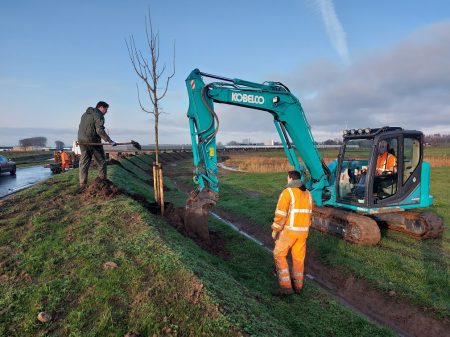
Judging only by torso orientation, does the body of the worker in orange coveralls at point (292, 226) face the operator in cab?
no

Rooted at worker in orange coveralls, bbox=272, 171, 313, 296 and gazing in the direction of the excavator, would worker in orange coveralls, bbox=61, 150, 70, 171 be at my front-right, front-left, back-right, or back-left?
front-left

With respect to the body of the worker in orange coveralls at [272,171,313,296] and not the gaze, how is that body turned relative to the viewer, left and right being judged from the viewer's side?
facing away from the viewer and to the left of the viewer

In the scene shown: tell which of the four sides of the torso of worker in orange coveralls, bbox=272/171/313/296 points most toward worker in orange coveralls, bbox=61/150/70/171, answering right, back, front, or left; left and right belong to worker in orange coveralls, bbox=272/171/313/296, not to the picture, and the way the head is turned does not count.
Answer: front

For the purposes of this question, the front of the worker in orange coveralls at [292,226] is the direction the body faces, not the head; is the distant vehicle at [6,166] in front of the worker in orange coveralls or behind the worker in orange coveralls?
in front

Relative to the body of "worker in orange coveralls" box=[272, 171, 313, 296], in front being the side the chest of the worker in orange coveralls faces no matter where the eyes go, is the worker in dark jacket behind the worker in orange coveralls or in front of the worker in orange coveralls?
in front

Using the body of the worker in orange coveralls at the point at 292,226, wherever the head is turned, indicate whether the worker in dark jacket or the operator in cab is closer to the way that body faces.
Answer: the worker in dark jacket

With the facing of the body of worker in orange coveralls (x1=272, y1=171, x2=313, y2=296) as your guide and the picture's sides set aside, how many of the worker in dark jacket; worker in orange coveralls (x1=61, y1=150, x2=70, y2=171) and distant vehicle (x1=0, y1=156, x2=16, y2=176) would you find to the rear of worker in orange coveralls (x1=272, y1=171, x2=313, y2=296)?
0
